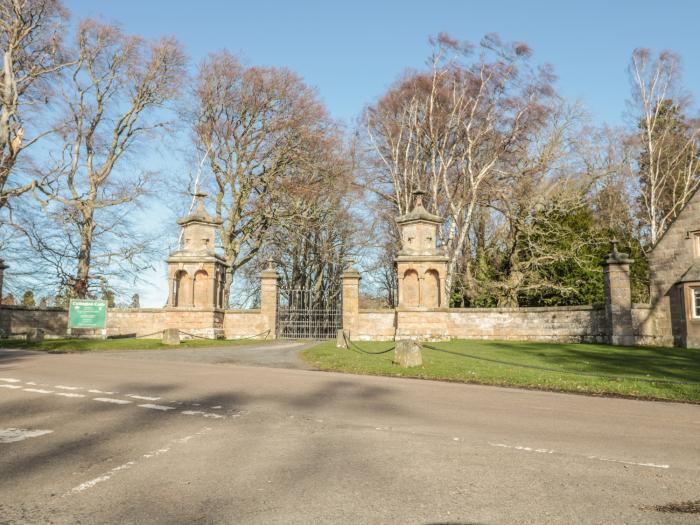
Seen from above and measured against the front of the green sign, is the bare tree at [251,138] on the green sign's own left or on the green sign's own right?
on the green sign's own left

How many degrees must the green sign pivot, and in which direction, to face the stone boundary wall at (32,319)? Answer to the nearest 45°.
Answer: approximately 135° to its right

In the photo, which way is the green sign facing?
toward the camera

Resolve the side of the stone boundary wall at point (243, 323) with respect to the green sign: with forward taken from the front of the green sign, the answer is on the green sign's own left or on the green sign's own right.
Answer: on the green sign's own left

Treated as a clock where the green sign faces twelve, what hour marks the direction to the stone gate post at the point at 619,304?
The stone gate post is roughly at 10 o'clock from the green sign.

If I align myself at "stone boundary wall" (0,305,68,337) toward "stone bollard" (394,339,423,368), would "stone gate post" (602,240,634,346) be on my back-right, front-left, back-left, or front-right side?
front-left

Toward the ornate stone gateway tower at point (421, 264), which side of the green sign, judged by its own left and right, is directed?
left

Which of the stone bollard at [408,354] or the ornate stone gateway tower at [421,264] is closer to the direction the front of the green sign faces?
the stone bollard

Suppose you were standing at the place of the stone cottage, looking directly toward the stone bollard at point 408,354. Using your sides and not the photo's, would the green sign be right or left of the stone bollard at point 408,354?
right

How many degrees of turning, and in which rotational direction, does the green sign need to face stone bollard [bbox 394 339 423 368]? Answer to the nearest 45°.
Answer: approximately 45° to its left

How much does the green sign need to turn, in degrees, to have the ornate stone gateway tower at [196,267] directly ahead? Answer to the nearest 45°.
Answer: approximately 90° to its left

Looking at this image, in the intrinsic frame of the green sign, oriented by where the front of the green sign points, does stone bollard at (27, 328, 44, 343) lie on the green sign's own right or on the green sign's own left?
on the green sign's own right

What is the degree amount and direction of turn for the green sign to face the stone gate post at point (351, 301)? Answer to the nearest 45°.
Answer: approximately 90° to its left
